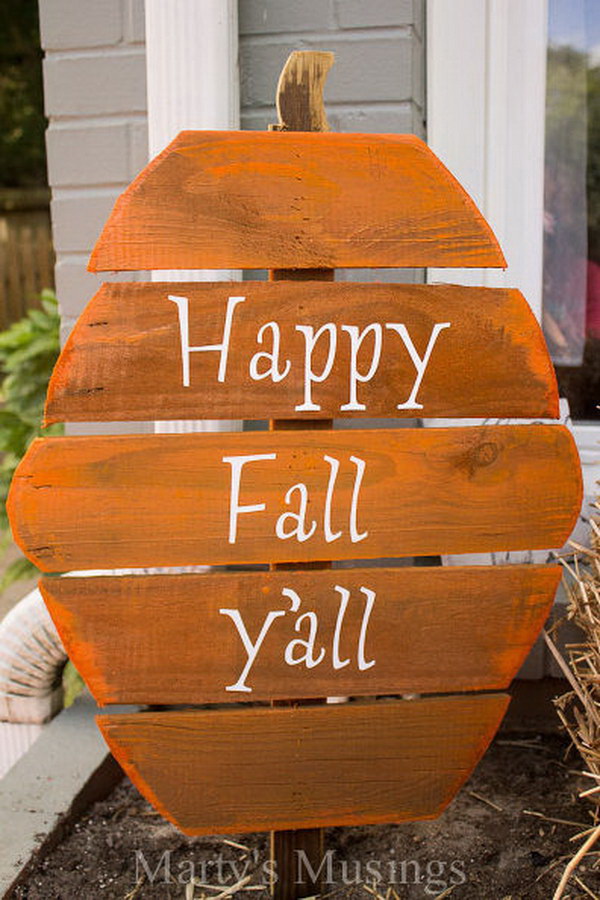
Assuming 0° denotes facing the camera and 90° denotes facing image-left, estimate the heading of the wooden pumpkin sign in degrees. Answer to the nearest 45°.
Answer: approximately 0°

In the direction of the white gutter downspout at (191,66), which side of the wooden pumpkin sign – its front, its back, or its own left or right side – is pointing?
back
